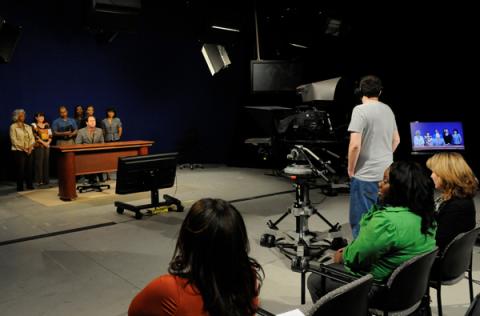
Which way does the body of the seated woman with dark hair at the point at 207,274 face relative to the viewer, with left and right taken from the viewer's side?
facing away from the viewer

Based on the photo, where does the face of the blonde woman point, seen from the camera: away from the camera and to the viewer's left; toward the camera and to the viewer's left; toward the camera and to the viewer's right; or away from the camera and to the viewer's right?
away from the camera and to the viewer's left

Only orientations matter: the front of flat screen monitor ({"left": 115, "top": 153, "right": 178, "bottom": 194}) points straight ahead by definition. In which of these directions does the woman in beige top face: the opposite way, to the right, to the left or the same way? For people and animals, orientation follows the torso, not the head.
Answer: the opposite way

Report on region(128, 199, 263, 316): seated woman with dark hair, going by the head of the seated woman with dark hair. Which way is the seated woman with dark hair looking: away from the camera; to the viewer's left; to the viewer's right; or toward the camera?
away from the camera

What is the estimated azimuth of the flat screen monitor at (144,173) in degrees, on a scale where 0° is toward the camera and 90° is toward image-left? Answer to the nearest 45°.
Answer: approximately 135°

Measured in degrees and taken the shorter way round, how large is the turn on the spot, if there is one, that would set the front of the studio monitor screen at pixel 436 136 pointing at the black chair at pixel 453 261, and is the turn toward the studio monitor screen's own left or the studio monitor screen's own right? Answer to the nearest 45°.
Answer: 0° — it already faces it

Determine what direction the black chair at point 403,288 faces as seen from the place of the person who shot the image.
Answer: facing away from the viewer and to the left of the viewer

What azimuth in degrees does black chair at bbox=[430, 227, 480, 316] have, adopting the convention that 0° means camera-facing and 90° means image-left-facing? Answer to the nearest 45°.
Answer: approximately 135°
